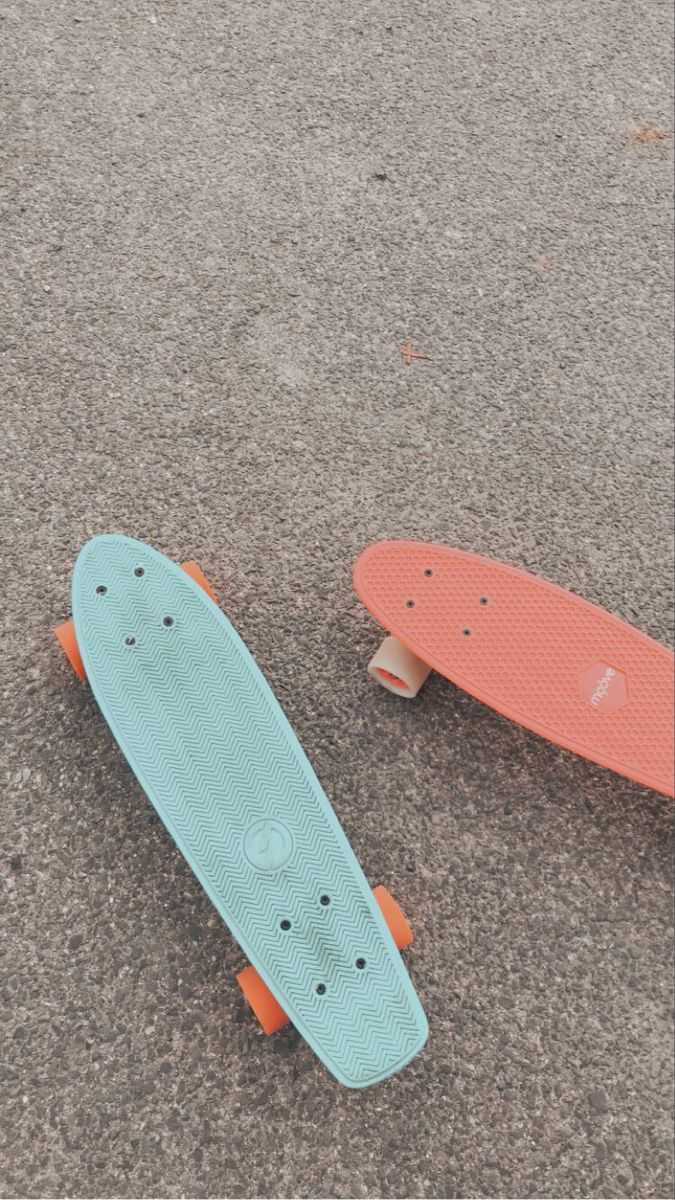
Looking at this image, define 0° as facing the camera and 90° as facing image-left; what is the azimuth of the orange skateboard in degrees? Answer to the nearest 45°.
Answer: approximately 135°

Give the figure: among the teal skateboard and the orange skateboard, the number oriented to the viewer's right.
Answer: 0

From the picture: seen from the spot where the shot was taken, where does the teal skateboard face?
facing away from the viewer and to the left of the viewer
